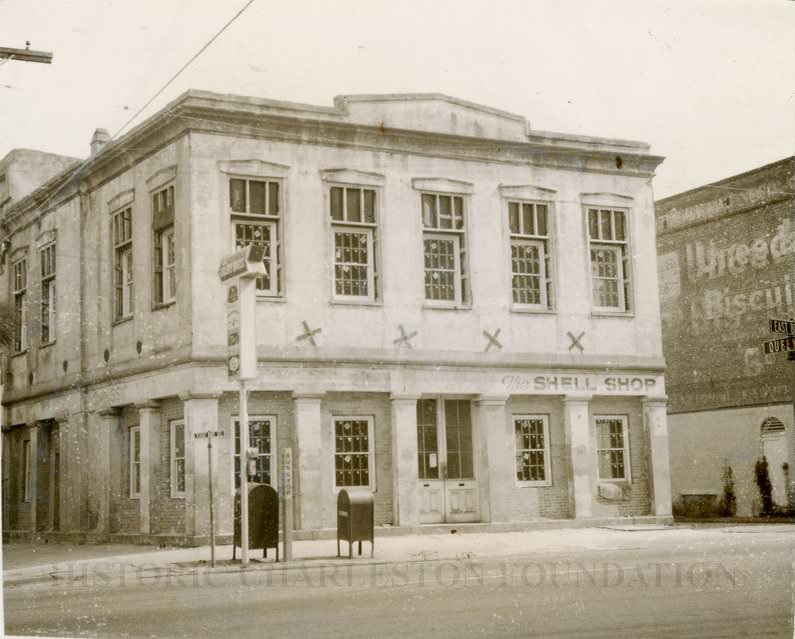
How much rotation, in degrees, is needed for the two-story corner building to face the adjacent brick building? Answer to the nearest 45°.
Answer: approximately 90° to its left

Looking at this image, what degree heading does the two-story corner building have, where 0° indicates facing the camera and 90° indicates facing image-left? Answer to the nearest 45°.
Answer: approximately 315°

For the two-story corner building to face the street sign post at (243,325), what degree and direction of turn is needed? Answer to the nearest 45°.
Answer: approximately 45° to its right

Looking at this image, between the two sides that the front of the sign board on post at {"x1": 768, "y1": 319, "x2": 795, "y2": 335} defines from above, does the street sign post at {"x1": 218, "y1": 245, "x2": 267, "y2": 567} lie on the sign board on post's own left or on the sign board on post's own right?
on the sign board on post's own right

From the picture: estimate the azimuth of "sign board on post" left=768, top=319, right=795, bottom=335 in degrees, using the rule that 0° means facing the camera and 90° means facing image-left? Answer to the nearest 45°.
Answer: approximately 0°

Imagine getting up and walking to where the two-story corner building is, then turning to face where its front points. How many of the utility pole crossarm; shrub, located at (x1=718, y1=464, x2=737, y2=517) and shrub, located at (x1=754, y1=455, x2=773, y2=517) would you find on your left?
2

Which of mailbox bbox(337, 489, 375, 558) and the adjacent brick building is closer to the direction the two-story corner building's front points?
the mailbox

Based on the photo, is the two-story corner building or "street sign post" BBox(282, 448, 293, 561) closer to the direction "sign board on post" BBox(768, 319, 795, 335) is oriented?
the street sign post

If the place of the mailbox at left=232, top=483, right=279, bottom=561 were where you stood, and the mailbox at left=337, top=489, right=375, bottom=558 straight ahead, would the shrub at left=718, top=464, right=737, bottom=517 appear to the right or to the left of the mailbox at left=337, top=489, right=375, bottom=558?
left
